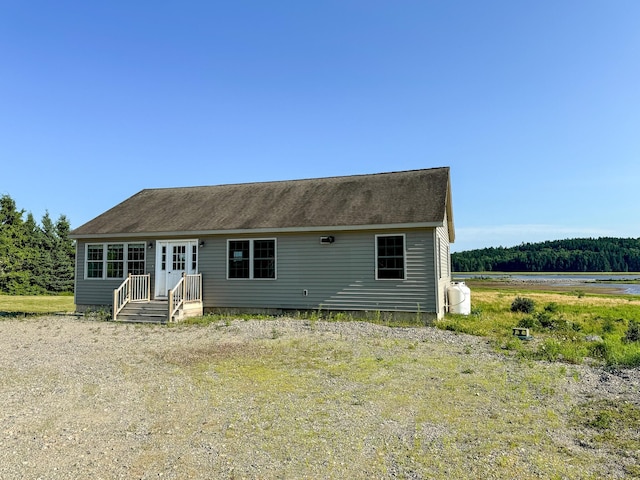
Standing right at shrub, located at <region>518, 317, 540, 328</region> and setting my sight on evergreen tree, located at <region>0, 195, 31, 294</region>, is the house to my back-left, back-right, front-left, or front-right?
front-left

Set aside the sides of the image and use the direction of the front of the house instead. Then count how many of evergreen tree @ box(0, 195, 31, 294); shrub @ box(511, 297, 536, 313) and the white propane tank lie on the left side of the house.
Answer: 2

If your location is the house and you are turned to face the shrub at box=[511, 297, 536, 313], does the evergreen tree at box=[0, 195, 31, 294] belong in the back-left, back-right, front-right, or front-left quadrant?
back-left

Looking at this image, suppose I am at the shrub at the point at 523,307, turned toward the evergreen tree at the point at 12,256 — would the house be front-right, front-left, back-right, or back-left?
front-left

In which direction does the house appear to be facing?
toward the camera

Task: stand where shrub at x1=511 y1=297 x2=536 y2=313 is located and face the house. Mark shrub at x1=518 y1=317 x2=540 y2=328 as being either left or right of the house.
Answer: left

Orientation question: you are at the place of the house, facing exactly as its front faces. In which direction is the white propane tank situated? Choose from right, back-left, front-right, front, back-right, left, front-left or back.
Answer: left

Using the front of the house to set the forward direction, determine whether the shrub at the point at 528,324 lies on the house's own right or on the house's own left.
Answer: on the house's own left

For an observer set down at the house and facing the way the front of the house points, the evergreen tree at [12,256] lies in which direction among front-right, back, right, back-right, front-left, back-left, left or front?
back-right

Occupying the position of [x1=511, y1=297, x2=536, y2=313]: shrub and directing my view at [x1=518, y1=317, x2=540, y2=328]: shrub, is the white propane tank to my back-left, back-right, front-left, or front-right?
front-right

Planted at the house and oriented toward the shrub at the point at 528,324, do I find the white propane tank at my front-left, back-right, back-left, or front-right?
front-left
